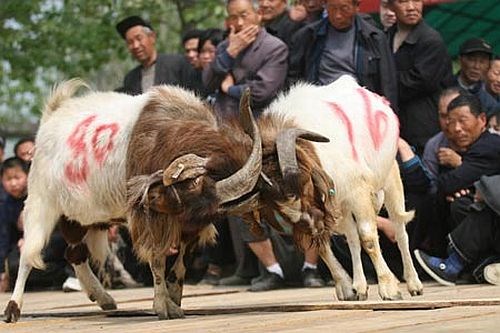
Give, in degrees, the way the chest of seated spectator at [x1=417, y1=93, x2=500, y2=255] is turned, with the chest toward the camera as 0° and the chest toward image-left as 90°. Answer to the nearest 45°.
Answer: approximately 45°

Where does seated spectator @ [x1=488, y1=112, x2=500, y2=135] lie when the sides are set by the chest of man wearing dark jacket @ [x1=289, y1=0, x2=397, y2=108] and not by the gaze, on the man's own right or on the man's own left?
on the man's own left

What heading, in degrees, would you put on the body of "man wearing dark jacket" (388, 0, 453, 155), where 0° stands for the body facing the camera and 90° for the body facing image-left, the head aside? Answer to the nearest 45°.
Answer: approximately 45°
